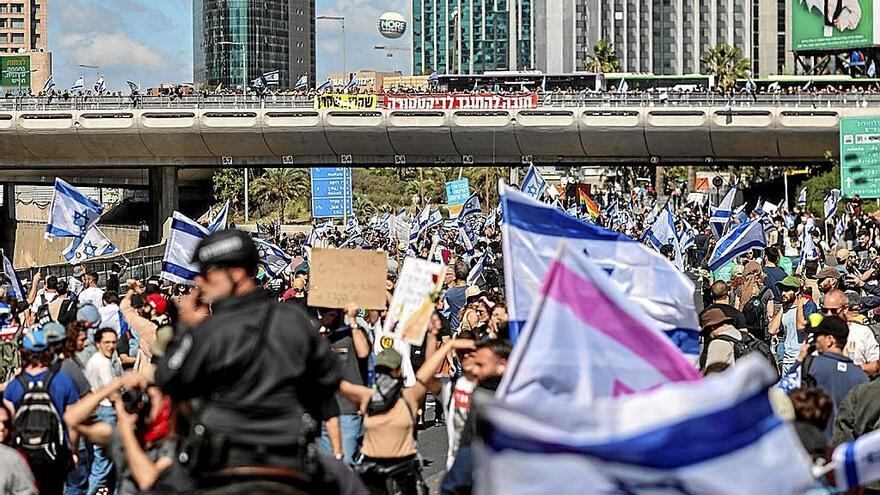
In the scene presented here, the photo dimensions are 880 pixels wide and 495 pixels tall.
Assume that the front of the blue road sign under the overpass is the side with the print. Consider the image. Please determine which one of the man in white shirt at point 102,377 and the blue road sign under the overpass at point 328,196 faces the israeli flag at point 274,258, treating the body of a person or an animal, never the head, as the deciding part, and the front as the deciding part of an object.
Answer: the blue road sign under the overpass

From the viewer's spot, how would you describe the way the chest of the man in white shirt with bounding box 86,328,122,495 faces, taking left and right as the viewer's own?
facing the viewer and to the right of the viewer

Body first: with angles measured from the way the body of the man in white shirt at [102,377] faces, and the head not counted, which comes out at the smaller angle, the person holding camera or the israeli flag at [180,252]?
the person holding camera

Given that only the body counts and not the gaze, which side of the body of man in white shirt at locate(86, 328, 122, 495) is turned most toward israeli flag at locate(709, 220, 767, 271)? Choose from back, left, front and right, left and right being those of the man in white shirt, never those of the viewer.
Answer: left

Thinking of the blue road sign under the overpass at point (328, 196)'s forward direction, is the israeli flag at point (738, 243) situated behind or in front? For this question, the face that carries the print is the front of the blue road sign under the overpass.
in front

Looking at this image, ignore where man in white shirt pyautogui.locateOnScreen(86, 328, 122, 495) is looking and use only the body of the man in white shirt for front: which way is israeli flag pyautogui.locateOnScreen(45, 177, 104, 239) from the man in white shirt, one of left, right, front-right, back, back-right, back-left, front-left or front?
back-left

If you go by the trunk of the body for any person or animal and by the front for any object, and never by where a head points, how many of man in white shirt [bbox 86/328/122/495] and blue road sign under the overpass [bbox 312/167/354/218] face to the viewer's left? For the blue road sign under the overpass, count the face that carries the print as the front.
0

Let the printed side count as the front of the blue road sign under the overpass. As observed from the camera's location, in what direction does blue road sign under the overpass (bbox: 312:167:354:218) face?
facing the viewer

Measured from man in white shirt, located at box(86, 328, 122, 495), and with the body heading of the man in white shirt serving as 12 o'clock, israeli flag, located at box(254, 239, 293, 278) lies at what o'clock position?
The israeli flag is roughly at 8 o'clock from the man in white shirt.
